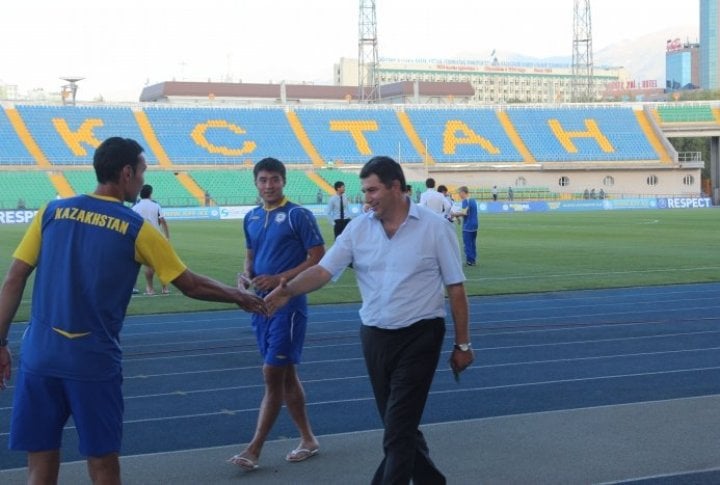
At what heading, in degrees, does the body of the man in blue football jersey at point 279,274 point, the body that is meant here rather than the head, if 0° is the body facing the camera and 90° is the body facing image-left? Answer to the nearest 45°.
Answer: approximately 45°

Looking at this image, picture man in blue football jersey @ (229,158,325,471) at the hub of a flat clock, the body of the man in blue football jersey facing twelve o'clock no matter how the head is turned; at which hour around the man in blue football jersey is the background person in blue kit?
The background person in blue kit is roughly at 5 o'clock from the man in blue football jersey.

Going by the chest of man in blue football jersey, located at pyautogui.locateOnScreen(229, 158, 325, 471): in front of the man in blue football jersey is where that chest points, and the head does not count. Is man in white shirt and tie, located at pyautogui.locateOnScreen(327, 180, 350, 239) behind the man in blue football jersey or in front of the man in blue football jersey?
behind

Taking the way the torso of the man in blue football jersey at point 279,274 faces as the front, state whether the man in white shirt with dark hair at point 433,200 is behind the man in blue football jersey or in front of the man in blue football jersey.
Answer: behind

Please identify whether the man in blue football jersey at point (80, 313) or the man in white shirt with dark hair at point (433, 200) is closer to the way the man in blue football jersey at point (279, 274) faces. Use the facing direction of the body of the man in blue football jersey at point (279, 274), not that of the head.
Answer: the man in blue football jersey
